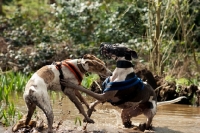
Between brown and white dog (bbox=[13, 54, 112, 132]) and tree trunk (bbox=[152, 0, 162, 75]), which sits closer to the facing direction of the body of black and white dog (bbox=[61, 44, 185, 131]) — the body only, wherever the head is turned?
the brown and white dog

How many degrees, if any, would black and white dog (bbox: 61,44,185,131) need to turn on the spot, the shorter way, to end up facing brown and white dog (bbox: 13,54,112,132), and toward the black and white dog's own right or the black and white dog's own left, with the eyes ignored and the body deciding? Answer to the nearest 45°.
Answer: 0° — it already faces it

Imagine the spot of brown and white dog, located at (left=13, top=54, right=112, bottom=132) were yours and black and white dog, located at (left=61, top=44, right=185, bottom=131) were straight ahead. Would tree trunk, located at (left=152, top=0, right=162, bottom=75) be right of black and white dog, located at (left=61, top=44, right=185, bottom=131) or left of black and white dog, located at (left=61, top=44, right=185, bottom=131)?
left

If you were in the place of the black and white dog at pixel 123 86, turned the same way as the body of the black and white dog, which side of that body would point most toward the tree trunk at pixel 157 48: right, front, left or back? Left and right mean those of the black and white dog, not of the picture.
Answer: right

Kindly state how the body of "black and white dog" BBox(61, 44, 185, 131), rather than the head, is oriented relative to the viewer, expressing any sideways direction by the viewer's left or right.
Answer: facing to the left of the viewer
